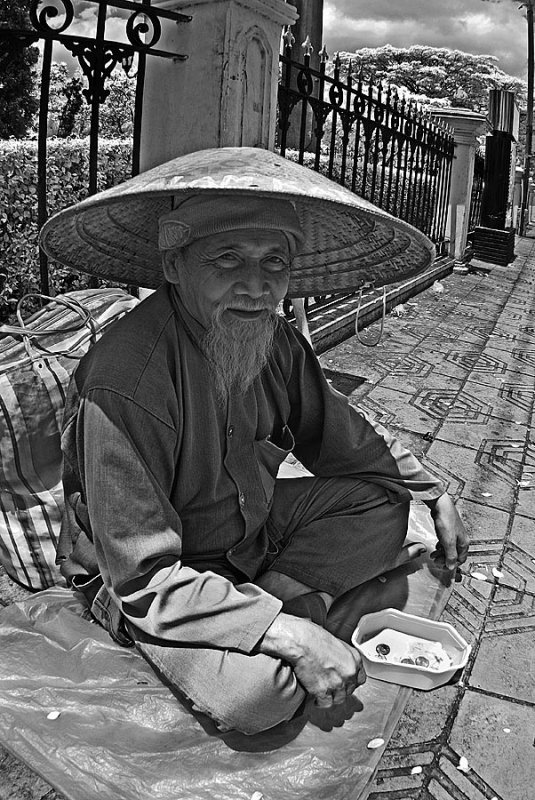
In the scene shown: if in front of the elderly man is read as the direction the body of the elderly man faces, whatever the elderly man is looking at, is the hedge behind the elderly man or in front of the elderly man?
behind

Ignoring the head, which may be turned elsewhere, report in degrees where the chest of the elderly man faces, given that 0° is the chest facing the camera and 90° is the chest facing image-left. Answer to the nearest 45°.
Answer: approximately 315°
